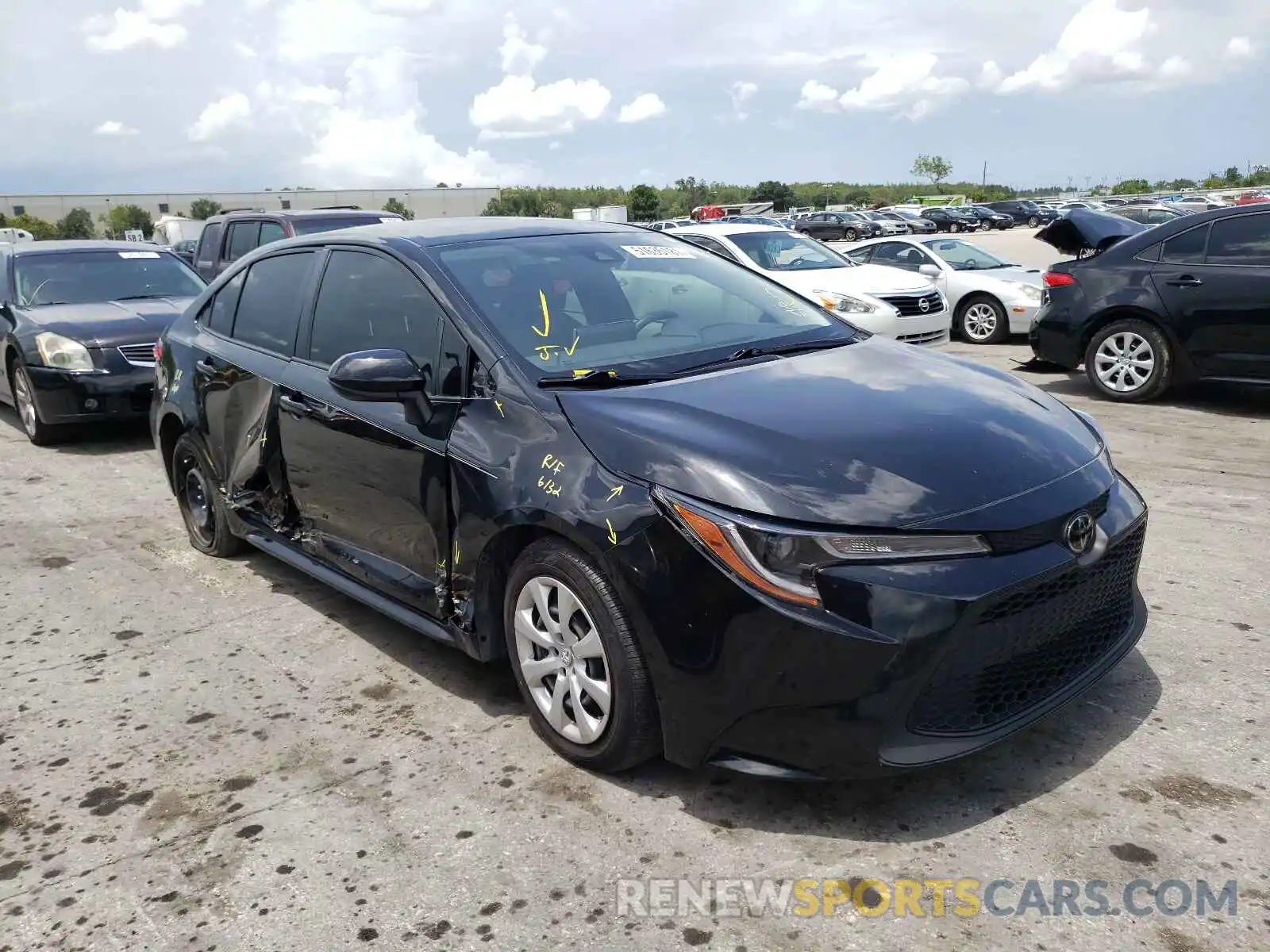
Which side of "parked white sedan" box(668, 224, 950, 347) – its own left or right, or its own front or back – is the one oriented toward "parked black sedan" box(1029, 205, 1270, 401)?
front

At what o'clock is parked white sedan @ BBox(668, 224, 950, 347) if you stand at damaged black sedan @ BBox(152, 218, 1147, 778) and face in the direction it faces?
The parked white sedan is roughly at 8 o'clock from the damaged black sedan.

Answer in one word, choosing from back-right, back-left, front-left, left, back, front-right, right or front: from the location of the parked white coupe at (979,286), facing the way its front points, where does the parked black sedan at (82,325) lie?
right

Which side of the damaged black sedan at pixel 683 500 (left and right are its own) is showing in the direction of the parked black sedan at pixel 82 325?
back

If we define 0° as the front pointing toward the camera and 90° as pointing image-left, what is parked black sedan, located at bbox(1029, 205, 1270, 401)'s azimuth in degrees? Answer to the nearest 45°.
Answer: approximately 270°

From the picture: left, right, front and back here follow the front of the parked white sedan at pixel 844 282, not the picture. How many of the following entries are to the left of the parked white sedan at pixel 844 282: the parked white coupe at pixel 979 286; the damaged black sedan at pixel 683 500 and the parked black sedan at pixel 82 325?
1

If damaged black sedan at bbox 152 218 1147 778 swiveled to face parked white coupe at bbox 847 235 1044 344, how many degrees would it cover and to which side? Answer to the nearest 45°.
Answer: approximately 135° to its left

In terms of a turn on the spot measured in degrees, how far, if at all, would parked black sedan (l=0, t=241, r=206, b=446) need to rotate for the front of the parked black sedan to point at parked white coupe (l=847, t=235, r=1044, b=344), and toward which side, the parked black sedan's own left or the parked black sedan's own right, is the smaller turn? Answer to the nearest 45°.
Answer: approximately 45° to the parked black sedan's own left

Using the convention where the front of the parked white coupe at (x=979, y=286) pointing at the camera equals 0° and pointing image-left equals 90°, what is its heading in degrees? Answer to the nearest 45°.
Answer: approximately 315°
